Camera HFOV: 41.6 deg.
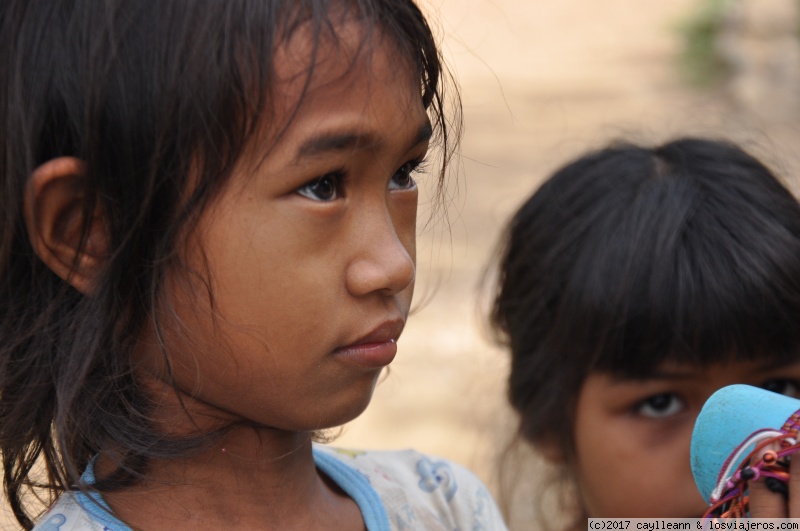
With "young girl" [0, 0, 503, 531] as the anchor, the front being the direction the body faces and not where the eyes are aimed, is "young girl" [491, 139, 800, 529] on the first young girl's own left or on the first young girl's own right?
on the first young girl's own left

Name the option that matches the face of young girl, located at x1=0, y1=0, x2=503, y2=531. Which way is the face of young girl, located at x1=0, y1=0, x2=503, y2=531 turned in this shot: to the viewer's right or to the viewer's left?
to the viewer's right
